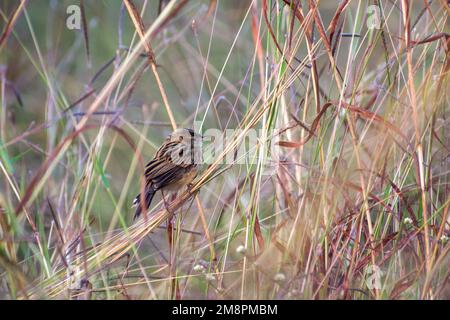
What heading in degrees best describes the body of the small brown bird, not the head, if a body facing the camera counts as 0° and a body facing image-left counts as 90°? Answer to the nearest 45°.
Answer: approximately 270°
